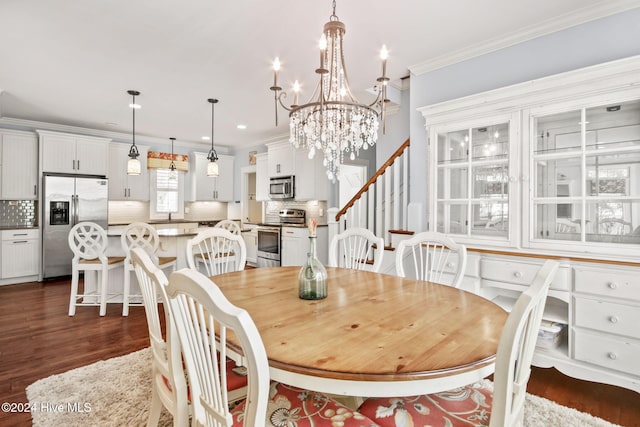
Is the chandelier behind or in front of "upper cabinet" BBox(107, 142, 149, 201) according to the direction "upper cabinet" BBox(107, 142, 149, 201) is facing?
in front

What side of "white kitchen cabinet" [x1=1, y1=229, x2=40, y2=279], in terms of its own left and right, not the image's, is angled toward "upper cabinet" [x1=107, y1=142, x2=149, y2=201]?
left

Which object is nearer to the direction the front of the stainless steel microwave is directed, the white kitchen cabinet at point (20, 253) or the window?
the white kitchen cabinet

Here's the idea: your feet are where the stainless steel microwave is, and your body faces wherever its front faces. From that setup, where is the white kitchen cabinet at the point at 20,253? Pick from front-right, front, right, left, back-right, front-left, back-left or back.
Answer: front-right

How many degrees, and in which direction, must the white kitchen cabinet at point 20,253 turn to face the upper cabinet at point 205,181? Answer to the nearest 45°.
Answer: approximately 90° to its left

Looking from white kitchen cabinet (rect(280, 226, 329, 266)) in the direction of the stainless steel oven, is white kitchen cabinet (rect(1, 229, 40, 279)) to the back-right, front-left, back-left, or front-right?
front-left

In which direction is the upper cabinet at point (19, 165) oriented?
toward the camera

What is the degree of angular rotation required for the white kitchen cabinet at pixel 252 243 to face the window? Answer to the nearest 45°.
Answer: approximately 90° to its right

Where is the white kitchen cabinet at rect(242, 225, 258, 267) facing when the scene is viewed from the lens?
facing the viewer and to the left of the viewer

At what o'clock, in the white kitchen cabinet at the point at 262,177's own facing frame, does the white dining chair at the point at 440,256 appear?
The white dining chair is roughly at 10 o'clock from the white kitchen cabinet.

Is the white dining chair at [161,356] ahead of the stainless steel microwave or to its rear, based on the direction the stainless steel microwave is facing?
ahead

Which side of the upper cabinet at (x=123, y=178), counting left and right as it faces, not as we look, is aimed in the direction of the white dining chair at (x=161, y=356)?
front

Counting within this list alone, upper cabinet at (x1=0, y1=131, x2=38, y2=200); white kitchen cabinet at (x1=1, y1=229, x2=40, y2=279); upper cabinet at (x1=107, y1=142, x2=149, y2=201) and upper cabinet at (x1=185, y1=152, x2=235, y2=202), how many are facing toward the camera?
4

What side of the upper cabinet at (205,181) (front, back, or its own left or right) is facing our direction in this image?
front

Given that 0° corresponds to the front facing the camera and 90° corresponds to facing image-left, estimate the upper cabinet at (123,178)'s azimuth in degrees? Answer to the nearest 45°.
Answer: approximately 0°

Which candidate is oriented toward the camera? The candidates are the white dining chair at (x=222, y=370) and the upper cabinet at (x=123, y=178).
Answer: the upper cabinet

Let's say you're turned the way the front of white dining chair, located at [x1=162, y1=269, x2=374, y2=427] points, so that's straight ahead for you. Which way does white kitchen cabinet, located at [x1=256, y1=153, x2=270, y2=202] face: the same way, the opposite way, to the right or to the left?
the opposite way

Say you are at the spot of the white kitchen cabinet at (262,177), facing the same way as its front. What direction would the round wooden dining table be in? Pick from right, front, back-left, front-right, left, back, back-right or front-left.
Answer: front-left

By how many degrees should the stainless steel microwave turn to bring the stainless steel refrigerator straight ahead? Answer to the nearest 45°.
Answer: approximately 45° to its right

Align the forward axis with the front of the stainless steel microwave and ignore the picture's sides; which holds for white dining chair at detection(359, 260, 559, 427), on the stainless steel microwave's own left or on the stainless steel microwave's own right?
on the stainless steel microwave's own left

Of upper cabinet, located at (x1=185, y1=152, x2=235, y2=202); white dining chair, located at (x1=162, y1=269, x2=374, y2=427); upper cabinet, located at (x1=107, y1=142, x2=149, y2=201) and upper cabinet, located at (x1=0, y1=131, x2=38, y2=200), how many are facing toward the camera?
3
